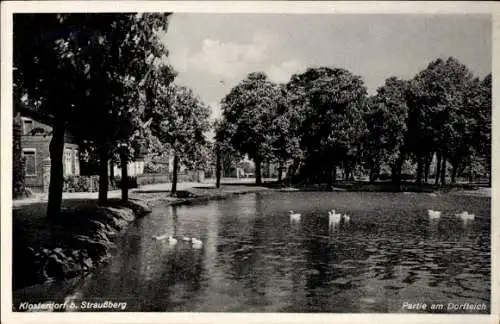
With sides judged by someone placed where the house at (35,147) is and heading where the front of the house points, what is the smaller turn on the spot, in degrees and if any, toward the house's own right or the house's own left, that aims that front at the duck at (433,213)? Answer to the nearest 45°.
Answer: approximately 45° to the house's own left

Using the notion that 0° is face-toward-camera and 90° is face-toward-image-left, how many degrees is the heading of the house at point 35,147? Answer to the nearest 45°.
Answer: approximately 315°

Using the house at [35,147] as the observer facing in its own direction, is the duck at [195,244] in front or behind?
in front
